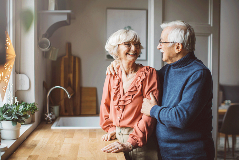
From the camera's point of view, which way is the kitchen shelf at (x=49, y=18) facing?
to the viewer's right

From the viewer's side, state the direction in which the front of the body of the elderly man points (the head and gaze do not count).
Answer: to the viewer's left

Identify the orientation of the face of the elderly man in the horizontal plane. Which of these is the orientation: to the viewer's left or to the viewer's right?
to the viewer's left

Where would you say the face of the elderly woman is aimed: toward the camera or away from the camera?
toward the camera

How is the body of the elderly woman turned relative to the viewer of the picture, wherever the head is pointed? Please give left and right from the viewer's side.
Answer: facing the viewer
